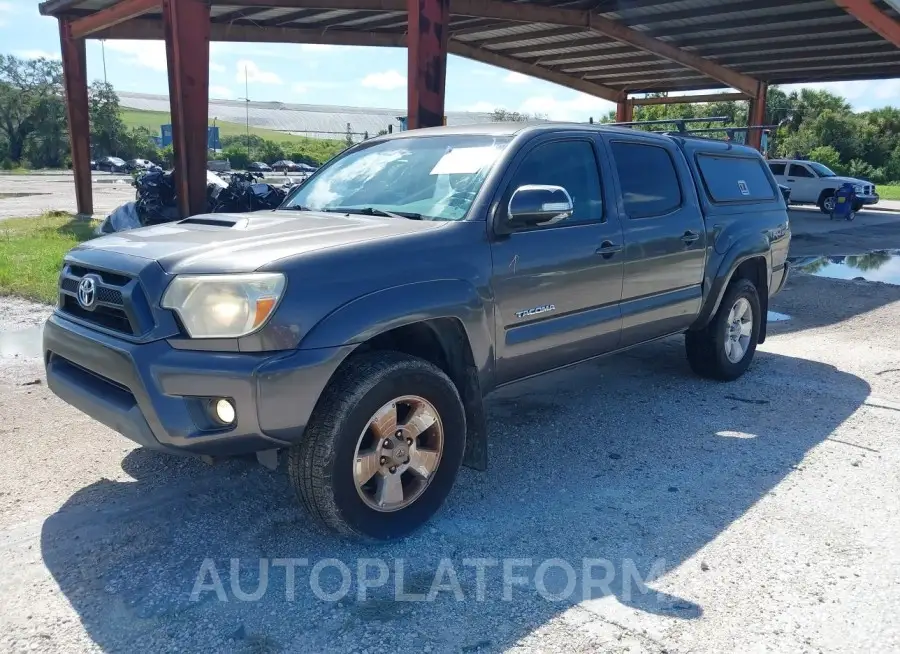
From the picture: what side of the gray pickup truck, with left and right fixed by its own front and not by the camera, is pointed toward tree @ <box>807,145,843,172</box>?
back

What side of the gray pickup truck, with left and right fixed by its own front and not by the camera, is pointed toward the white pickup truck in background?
back

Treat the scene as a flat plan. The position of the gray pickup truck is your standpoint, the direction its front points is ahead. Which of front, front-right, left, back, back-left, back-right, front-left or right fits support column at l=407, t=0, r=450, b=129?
back-right

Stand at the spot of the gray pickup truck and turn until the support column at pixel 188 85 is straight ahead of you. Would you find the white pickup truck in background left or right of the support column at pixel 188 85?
right

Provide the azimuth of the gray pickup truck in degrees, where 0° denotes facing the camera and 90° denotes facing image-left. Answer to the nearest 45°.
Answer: approximately 45°

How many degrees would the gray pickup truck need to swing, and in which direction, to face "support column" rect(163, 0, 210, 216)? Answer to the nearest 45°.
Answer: approximately 135° to its right

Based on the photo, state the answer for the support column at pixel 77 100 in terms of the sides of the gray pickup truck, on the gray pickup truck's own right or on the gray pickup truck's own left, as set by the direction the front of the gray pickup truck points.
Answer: on the gray pickup truck's own right
